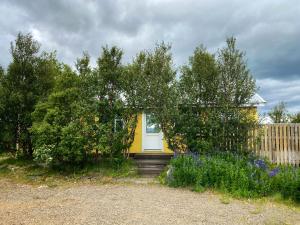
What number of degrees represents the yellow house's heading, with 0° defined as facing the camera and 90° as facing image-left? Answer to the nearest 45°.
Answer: approximately 0°

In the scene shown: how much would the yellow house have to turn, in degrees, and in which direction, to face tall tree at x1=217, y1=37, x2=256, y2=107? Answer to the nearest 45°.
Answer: approximately 45° to its left

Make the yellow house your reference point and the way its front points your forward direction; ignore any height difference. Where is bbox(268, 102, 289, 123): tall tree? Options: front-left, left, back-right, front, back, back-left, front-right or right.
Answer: back-left

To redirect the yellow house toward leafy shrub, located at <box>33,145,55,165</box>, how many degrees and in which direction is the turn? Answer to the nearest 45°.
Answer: approximately 45° to its right

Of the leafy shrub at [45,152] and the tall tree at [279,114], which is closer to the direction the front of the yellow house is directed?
the leafy shrub

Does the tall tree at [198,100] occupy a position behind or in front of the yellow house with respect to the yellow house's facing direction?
in front

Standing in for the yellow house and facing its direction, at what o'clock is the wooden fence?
The wooden fence is roughly at 10 o'clock from the yellow house.

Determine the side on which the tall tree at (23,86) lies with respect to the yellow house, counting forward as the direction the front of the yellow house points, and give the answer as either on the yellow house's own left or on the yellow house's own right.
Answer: on the yellow house's own right

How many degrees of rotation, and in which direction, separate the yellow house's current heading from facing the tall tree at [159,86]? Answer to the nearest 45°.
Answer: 0° — it already faces it
